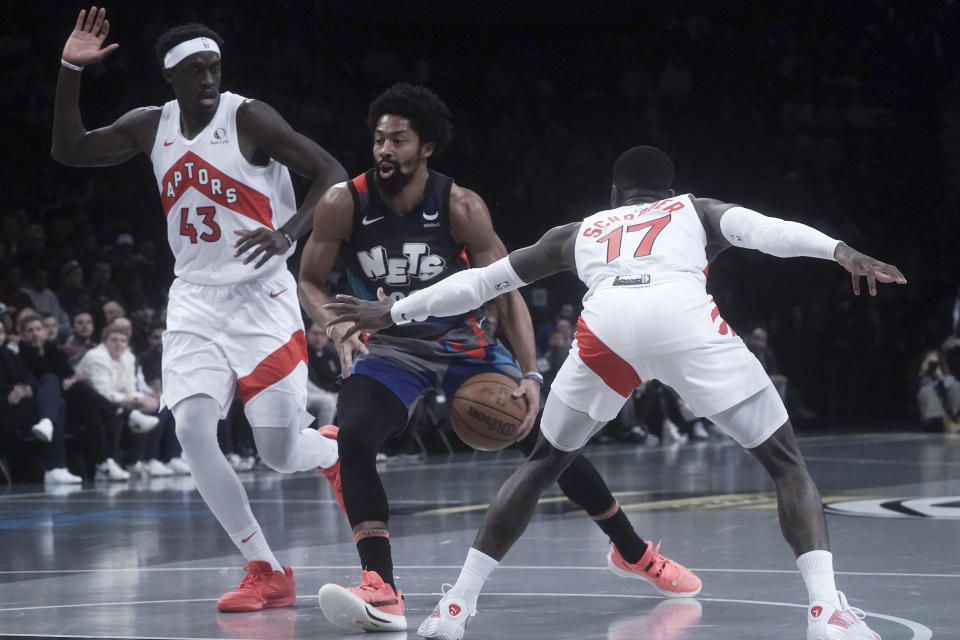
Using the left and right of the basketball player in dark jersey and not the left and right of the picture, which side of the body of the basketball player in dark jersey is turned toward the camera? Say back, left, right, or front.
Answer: front

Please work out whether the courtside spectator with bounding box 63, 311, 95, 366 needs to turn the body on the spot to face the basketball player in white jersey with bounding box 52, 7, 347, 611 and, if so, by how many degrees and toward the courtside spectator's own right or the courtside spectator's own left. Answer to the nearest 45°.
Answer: approximately 45° to the courtside spectator's own right

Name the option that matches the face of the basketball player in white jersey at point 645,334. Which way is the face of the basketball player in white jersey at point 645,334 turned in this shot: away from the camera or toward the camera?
away from the camera

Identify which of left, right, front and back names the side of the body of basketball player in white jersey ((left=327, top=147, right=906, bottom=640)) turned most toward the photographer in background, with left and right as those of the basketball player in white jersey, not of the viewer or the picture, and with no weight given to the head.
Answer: front

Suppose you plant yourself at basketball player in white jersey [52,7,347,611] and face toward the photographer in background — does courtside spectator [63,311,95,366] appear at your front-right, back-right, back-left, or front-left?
front-left

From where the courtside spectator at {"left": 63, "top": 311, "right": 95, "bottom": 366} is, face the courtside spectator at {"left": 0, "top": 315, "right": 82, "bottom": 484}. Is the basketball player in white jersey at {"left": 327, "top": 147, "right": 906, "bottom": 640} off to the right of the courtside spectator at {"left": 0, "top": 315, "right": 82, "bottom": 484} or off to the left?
left

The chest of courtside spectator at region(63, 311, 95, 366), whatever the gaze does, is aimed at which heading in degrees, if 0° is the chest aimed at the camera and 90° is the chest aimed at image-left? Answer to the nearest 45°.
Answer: approximately 315°

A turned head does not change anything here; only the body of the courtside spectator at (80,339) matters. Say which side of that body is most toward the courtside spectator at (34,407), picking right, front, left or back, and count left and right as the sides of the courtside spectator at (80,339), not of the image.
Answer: right

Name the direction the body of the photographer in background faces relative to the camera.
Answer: toward the camera

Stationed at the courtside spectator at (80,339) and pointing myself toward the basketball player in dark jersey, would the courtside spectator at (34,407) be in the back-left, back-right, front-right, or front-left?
front-right

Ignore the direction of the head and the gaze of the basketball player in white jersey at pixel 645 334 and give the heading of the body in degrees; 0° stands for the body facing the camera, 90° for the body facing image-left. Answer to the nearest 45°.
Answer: approximately 180°
